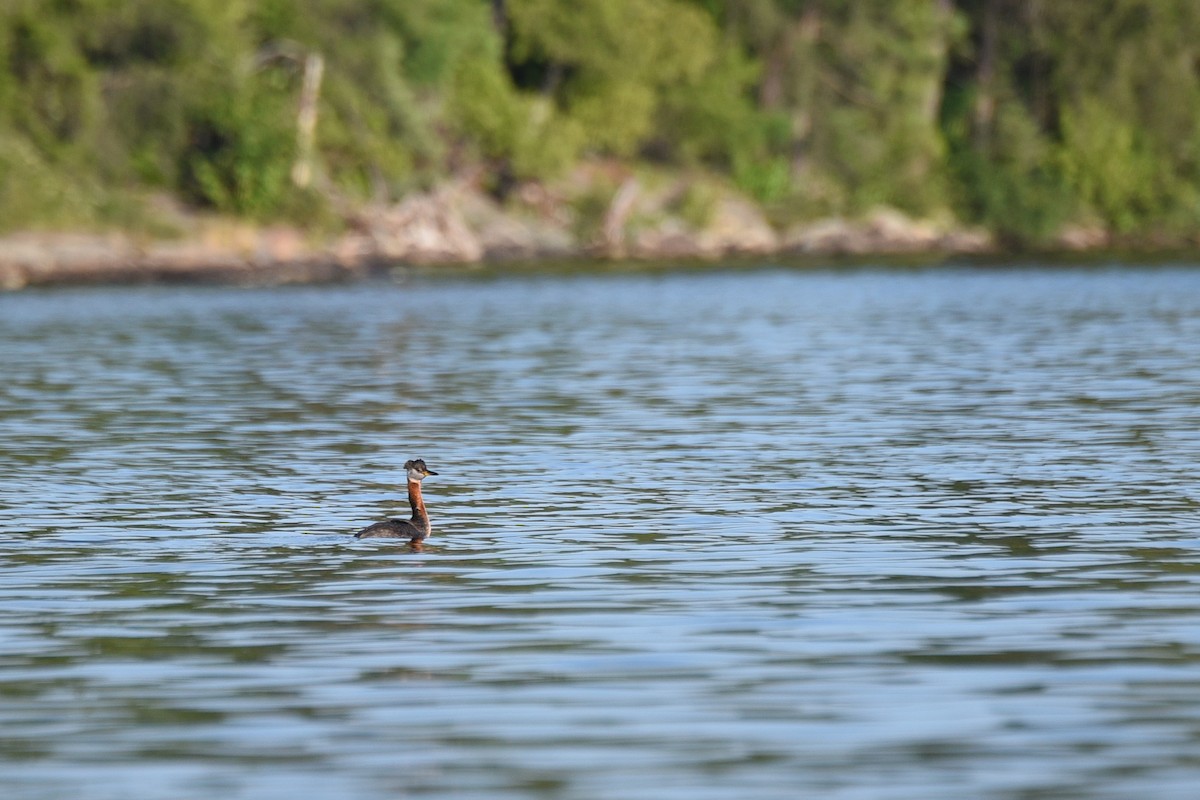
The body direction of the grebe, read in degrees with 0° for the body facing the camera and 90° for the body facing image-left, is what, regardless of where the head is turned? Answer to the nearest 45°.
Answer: approximately 270°
